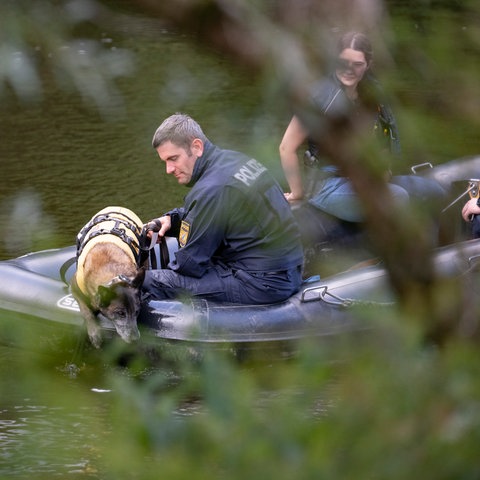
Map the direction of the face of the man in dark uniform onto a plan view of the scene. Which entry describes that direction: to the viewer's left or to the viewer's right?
to the viewer's left

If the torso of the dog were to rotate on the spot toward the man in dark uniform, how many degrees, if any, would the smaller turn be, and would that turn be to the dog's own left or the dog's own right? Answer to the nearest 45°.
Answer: approximately 90° to the dog's own left

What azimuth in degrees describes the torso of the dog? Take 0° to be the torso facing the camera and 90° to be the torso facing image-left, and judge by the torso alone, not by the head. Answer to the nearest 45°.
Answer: approximately 0°
